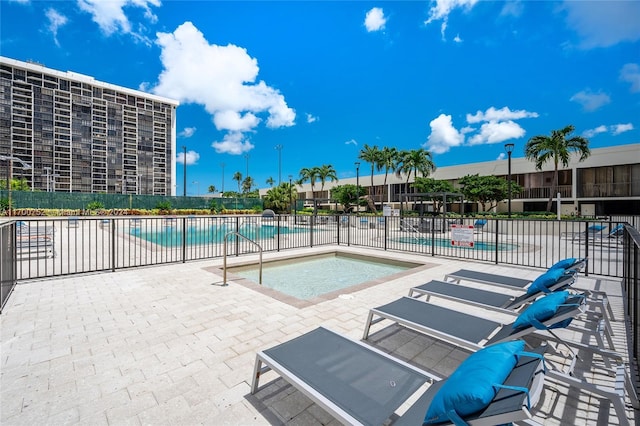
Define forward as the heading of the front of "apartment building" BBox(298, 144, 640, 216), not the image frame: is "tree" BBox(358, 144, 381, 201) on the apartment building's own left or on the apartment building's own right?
on the apartment building's own right

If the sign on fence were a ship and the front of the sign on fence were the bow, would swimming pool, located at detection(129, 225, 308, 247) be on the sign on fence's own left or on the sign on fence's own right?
on the sign on fence's own right

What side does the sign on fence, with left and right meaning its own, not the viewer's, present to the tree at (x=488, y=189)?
back

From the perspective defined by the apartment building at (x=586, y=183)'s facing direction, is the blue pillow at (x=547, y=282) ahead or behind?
ahead

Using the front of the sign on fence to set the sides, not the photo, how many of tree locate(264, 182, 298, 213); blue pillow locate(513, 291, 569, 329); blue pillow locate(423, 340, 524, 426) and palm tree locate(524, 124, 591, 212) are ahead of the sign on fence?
2

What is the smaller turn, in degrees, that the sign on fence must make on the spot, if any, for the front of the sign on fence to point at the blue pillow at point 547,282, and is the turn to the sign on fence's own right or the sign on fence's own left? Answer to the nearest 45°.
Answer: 0° — it already faces it

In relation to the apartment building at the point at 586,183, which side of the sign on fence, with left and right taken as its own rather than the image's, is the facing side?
back

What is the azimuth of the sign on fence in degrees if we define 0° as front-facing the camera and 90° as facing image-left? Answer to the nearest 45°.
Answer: approximately 0°

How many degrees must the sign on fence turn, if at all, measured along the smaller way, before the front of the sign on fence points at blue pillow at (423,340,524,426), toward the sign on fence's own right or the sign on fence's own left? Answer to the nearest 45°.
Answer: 0° — it already faces it

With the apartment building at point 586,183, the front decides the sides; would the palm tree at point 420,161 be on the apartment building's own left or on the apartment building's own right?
on the apartment building's own right

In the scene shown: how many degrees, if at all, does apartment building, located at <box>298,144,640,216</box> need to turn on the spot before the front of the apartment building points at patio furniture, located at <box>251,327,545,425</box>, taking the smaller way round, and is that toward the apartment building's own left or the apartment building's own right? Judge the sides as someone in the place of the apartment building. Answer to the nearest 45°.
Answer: approximately 45° to the apartment building's own left

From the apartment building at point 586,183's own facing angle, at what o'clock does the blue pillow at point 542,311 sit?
The blue pillow is roughly at 11 o'clock from the apartment building.

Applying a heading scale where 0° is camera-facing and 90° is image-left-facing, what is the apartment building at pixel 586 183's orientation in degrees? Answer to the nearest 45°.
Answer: approximately 45°

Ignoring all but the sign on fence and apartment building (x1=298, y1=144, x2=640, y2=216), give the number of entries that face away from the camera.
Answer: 0

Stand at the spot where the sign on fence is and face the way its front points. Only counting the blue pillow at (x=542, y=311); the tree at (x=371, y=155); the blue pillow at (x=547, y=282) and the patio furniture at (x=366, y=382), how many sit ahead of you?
3
